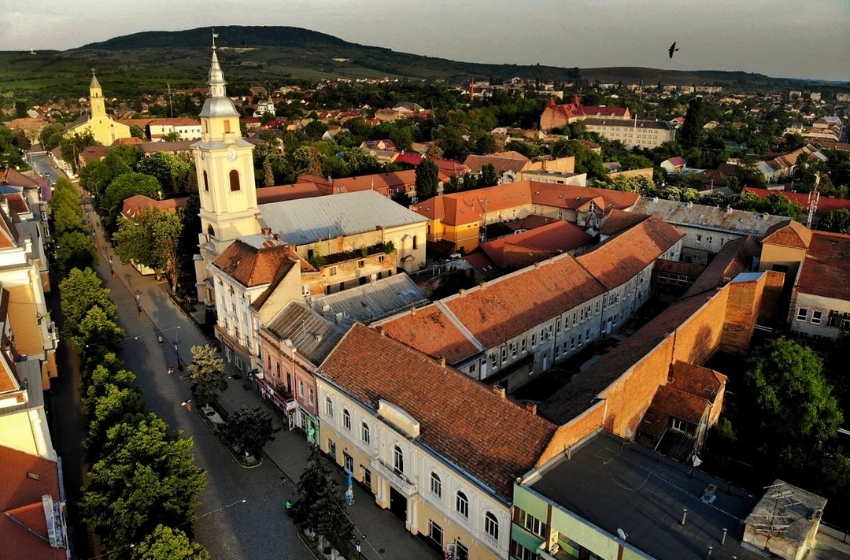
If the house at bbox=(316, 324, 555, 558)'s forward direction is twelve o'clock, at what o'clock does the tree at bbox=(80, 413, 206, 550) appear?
The tree is roughly at 1 o'clock from the house.

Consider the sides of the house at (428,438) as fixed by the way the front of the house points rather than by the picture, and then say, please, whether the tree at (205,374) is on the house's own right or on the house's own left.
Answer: on the house's own right

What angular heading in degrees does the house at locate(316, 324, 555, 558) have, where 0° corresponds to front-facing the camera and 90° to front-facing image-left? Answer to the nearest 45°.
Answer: approximately 45°

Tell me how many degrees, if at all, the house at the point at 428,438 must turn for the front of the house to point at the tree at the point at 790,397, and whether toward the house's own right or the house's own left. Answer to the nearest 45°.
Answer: approximately 135° to the house's own left

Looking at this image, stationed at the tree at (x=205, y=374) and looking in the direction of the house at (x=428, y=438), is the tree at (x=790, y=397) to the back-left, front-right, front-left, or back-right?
front-left

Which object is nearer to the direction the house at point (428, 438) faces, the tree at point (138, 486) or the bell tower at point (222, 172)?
the tree

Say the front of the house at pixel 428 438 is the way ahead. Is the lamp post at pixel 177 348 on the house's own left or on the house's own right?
on the house's own right

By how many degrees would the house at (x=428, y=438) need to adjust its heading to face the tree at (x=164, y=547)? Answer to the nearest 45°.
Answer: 0° — it already faces it

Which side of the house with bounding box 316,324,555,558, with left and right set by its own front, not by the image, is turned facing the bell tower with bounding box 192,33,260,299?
right

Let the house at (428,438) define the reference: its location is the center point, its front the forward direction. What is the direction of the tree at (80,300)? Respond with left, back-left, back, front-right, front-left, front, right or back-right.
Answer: right
